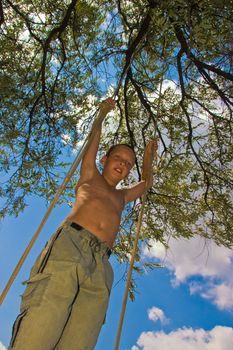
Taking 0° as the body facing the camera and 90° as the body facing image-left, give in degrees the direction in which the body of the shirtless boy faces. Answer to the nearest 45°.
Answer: approximately 315°
